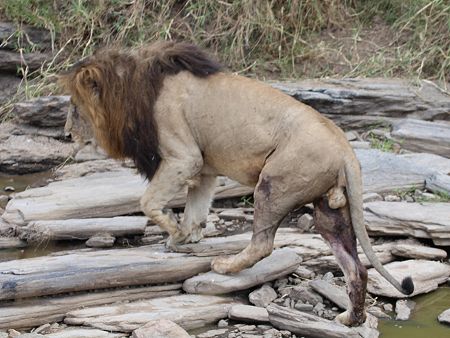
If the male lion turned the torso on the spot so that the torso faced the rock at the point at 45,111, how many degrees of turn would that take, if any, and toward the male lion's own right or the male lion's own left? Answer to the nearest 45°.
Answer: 0° — it already faces it

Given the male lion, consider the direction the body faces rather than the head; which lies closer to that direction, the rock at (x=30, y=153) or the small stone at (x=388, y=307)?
the rock

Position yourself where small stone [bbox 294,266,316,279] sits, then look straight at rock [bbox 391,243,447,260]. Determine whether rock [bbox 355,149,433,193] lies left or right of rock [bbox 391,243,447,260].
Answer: left

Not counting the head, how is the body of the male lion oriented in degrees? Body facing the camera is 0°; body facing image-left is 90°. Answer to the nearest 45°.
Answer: approximately 135°

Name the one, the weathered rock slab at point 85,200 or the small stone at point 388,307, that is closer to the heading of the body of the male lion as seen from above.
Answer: the weathered rock slab

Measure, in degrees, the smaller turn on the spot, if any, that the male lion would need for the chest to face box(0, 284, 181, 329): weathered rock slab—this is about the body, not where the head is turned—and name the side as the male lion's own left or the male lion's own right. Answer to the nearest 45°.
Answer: approximately 90° to the male lion's own left

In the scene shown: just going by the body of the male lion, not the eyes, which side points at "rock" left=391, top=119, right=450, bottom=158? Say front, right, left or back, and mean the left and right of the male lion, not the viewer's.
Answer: right

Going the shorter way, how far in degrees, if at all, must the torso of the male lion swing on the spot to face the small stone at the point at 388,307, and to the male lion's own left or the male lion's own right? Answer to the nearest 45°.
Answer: approximately 135° to the male lion's own right

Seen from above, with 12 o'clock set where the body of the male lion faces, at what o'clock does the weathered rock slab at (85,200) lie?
The weathered rock slab is roughly at 12 o'clock from the male lion.

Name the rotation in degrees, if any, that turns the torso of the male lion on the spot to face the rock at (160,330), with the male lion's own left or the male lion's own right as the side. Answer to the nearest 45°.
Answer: approximately 135° to the male lion's own left
